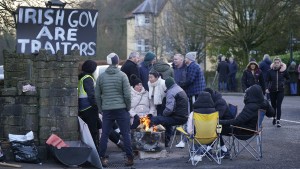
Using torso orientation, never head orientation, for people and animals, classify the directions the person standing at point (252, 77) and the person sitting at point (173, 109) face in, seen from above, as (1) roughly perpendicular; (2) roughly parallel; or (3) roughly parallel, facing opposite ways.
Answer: roughly perpendicular

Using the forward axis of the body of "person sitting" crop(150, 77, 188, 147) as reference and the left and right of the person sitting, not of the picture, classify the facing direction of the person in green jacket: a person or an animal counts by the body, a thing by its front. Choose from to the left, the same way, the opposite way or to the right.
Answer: to the right

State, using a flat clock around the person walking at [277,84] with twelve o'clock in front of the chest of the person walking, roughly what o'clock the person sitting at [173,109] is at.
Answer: The person sitting is roughly at 1 o'clock from the person walking.

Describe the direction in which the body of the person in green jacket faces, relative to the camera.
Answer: away from the camera

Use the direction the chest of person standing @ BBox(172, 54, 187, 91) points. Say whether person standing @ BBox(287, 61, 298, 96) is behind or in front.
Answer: behind

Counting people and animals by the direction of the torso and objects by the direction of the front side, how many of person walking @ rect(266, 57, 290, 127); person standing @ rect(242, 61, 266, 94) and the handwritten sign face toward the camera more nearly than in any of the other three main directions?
3

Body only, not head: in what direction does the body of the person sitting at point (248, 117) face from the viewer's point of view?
to the viewer's left

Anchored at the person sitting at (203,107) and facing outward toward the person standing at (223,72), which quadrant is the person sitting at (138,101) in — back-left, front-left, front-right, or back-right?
front-left

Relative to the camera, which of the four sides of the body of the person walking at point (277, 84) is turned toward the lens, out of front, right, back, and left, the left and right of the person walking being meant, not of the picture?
front

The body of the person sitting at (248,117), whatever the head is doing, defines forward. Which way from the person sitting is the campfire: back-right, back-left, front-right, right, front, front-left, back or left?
front
